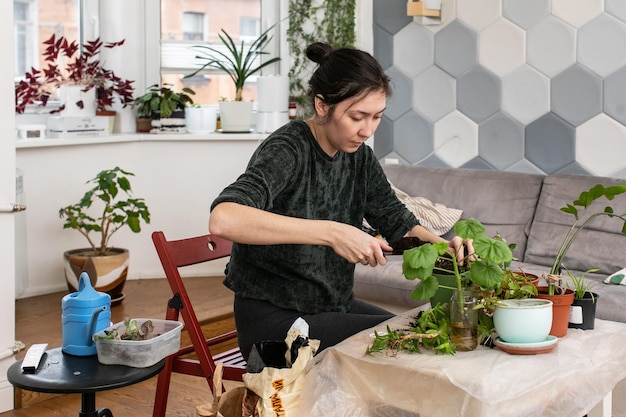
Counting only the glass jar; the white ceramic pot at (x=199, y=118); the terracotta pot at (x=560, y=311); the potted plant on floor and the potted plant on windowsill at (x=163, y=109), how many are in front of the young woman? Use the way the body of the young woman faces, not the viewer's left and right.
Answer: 2

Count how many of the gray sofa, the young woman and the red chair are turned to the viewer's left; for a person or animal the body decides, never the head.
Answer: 0

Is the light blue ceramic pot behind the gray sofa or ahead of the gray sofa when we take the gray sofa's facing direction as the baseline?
ahead

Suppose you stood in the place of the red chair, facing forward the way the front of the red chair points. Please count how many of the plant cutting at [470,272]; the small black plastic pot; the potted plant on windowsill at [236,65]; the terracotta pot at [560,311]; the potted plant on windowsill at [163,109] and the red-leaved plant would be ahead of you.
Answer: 3

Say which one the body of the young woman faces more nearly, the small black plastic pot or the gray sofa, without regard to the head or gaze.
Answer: the small black plastic pot

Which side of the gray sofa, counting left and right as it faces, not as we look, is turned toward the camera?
front

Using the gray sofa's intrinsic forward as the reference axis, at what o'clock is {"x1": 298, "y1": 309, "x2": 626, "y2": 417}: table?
The table is roughly at 12 o'clock from the gray sofa.

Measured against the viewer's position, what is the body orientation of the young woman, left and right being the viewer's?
facing the viewer and to the right of the viewer

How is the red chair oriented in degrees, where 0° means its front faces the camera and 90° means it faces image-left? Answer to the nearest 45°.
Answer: approximately 315°

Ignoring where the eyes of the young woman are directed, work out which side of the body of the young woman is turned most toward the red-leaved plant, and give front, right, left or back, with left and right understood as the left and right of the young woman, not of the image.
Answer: back

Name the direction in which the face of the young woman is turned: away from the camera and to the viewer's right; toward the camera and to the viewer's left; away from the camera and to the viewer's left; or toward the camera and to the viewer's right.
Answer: toward the camera and to the viewer's right

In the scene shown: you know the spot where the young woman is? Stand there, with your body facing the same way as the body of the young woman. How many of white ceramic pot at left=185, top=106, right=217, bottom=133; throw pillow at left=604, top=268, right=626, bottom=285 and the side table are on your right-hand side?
1

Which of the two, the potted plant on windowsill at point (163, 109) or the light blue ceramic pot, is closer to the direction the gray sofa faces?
the light blue ceramic pot

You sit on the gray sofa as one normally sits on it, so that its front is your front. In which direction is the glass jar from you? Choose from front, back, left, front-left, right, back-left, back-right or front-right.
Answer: front

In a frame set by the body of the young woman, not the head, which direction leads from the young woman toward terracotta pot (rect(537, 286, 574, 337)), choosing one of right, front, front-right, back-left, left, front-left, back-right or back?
front

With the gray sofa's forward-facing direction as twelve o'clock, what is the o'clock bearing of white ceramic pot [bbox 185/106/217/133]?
The white ceramic pot is roughly at 4 o'clock from the gray sofa.

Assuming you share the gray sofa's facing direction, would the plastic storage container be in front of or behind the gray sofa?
in front

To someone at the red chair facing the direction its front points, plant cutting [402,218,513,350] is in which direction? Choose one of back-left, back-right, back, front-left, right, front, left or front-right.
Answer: front
